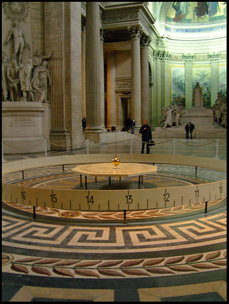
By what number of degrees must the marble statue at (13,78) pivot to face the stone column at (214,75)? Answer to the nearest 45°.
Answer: approximately 135° to its left

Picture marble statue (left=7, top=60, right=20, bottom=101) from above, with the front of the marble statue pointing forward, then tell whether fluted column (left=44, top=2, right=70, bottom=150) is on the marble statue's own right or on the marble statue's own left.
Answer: on the marble statue's own left

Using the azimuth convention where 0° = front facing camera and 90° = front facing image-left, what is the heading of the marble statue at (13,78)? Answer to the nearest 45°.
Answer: approximately 0°

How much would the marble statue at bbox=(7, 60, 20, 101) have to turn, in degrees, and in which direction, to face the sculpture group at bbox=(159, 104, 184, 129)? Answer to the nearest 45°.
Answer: approximately 135° to its left

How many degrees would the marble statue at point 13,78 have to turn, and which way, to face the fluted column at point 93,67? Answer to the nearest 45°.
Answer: approximately 135° to its left

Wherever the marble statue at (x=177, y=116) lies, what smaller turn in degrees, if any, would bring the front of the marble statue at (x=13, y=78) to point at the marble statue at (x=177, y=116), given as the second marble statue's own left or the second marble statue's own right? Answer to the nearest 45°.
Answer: approximately 135° to the second marble statue's own left

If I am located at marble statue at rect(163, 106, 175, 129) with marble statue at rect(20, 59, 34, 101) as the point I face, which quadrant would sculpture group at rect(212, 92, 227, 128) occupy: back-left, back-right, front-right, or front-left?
back-left
